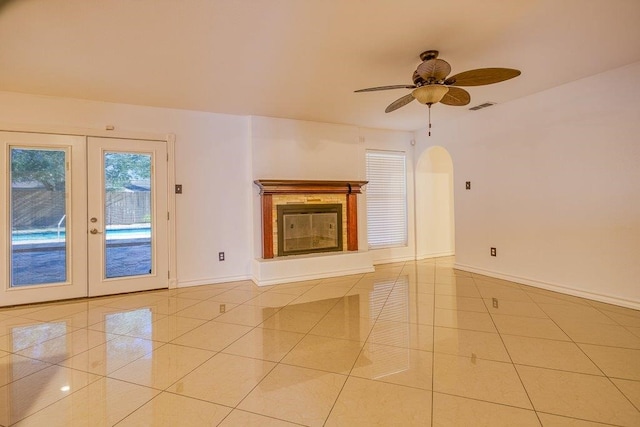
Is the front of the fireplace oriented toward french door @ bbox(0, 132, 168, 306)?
no

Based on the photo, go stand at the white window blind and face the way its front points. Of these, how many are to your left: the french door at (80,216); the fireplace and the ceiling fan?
0

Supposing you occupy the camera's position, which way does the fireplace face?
facing the viewer and to the right of the viewer

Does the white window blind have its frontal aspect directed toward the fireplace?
no

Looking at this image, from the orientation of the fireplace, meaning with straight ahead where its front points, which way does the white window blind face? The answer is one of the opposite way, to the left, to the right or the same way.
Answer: the same way

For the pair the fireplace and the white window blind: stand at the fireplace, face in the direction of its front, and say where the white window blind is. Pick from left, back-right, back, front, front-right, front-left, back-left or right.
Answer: left

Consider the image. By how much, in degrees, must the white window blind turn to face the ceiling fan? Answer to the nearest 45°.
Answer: approximately 45° to its right

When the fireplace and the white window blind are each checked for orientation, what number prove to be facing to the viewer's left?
0

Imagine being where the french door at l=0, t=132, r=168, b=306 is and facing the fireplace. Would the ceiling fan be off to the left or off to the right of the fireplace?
right

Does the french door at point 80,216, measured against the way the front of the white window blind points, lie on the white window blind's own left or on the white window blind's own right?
on the white window blind's own right

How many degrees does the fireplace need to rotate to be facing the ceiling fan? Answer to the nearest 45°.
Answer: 0° — it already faces it
